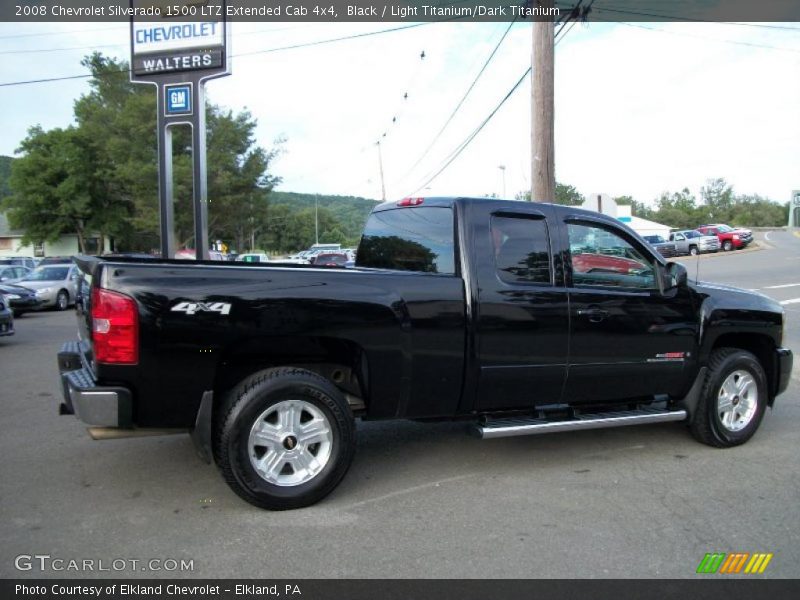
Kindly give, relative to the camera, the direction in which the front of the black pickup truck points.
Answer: facing away from the viewer and to the right of the viewer

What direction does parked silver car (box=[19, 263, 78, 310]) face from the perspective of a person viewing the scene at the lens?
facing the viewer and to the left of the viewer

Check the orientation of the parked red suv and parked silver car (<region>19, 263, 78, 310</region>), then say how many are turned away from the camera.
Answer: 0

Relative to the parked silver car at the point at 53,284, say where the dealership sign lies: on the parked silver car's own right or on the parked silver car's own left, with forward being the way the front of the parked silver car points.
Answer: on the parked silver car's own left

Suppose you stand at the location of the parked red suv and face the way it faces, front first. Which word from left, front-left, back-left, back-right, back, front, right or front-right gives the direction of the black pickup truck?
front-right
